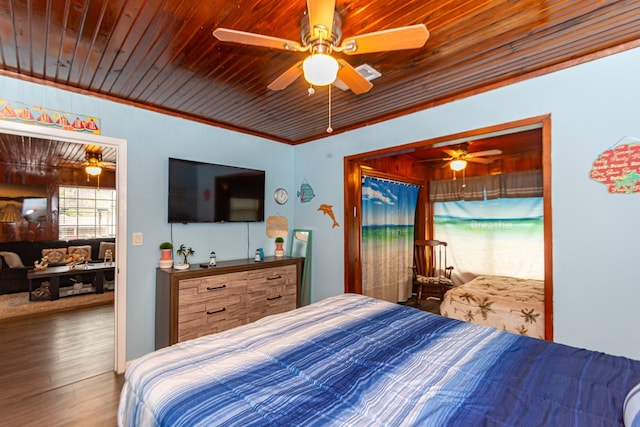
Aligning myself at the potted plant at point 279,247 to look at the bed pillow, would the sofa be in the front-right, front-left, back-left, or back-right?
back-right

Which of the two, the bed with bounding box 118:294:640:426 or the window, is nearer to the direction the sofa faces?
the bed

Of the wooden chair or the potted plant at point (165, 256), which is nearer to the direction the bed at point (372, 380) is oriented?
the potted plant

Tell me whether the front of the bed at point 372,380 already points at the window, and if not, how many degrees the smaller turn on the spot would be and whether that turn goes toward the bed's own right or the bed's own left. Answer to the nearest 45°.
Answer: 0° — it already faces it

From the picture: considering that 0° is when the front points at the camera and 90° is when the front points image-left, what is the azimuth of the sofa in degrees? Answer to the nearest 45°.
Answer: approximately 0°

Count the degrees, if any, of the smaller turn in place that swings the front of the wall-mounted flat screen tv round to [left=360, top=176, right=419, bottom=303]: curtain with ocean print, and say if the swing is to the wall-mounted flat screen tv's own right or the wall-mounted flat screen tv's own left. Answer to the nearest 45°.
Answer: approximately 45° to the wall-mounted flat screen tv's own left

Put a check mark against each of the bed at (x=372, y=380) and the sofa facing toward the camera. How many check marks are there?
1

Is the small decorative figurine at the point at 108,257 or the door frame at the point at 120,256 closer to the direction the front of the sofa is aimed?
the door frame

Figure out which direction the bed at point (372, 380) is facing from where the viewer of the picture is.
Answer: facing away from the viewer and to the left of the viewer
